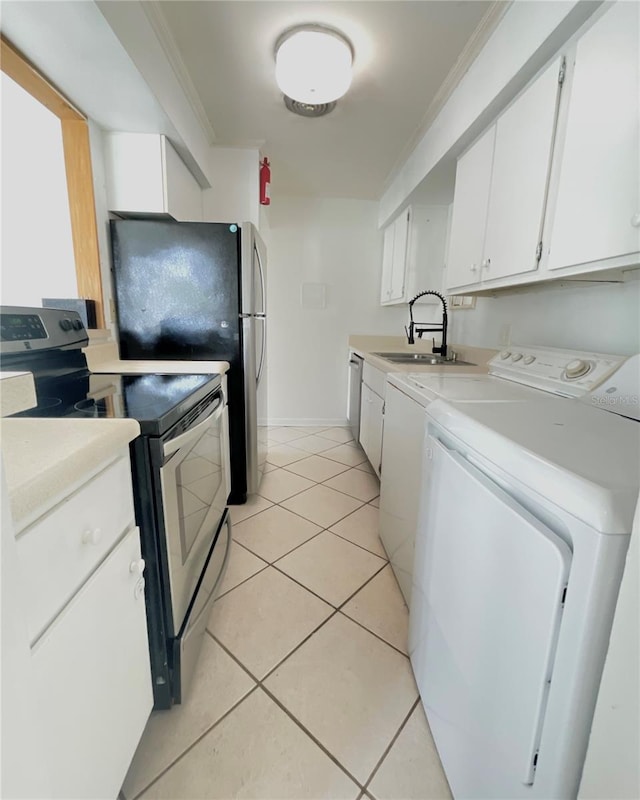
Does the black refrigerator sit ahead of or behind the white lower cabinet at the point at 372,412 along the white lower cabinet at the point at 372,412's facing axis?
ahead

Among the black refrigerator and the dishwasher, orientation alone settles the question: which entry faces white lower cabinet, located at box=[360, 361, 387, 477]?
the black refrigerator

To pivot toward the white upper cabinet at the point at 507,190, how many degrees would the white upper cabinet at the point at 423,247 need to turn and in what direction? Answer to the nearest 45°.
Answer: approximately 90° to its left

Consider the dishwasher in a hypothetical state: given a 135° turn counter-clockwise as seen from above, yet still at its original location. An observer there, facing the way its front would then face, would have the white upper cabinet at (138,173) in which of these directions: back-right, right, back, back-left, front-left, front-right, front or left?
right

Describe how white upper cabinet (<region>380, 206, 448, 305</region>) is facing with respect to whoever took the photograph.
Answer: facing to the left of the viewer

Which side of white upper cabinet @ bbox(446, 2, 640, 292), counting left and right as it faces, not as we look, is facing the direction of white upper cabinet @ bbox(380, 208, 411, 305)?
right

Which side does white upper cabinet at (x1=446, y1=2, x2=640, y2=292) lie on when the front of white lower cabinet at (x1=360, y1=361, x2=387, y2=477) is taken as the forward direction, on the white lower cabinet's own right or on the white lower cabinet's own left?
on the white lower cabinet's own left

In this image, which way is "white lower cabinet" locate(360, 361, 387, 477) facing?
to the viewer's left

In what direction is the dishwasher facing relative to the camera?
to the viewer's left

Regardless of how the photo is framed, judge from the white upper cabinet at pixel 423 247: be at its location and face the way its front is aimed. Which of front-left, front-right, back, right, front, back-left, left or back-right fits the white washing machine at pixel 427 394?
left

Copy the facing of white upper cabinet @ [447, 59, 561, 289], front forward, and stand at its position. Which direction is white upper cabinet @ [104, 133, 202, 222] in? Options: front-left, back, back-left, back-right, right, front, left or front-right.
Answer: front-right

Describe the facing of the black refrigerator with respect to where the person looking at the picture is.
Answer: facing to the right of the viewer
